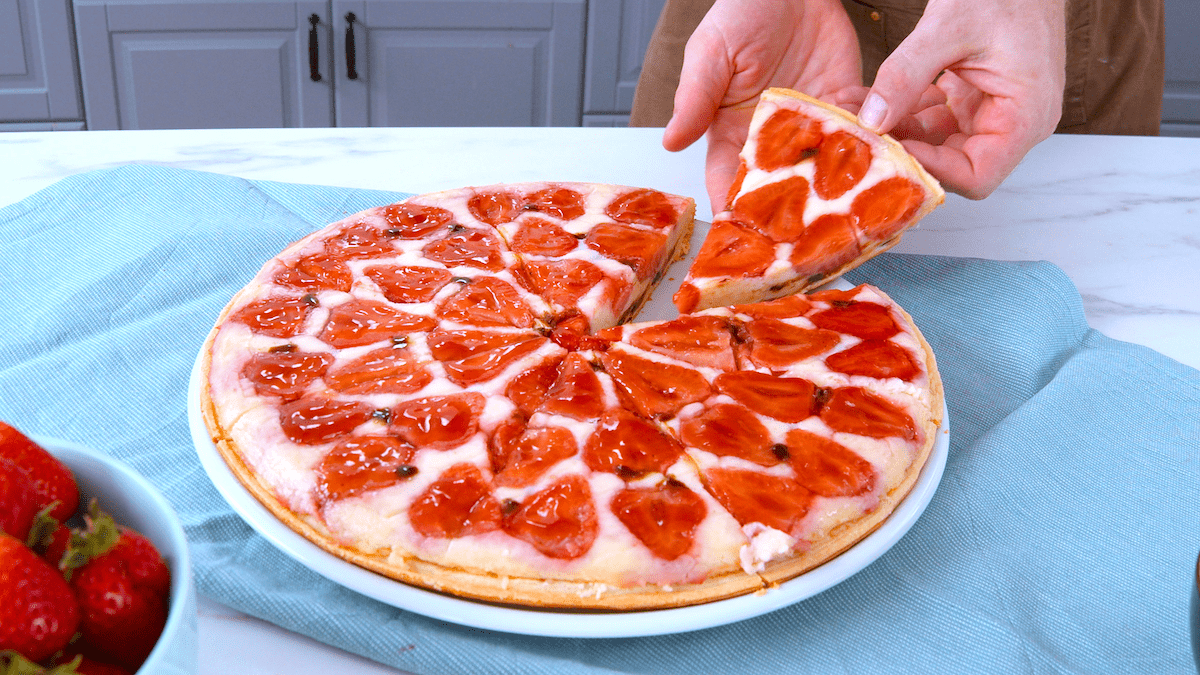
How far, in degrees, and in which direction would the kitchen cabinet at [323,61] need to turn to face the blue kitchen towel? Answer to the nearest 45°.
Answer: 0° — it already faces it

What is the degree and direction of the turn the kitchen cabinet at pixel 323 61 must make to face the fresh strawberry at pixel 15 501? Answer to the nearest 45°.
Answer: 0° — it already faces it

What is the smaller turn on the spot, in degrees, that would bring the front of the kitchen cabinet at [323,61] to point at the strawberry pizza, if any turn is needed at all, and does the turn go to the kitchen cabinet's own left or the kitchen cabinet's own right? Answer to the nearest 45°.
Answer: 0° — it already faces it

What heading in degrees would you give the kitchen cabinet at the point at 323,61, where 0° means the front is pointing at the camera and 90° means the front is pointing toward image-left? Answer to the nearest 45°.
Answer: approximately 0°

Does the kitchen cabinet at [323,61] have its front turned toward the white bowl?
yes

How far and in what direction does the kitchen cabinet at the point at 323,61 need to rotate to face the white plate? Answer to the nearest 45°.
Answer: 0° — it already faces it

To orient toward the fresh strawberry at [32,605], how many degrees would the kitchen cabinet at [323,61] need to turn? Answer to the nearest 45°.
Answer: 0° — it already faces it

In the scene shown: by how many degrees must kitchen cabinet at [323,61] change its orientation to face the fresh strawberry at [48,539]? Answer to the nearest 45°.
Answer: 0° — it already faces it
